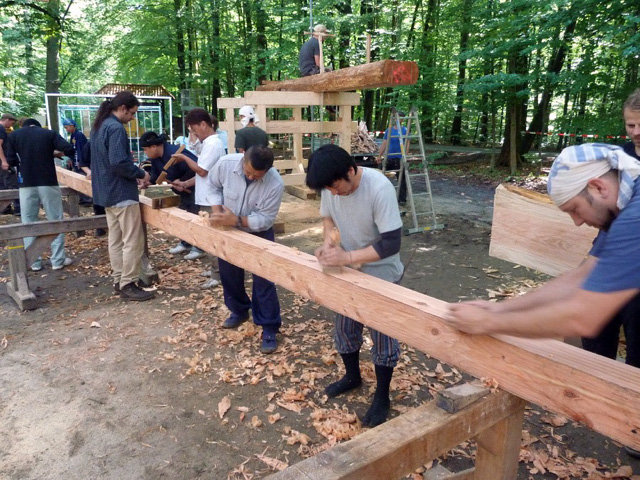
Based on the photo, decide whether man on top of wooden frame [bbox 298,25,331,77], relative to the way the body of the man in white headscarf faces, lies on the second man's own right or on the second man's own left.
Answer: on the second man's own right

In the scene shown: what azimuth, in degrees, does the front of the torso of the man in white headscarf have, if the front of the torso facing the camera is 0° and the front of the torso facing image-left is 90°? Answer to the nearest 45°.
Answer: approximately 90°

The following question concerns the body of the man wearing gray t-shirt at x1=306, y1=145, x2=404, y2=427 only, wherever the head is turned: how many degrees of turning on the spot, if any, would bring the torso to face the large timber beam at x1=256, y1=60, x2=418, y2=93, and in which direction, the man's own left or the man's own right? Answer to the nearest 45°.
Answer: approximately 135° to the man's own right

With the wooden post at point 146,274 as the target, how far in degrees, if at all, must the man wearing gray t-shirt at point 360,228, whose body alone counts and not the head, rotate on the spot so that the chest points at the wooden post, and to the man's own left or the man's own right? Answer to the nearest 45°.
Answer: approximately 90° to the man's own right

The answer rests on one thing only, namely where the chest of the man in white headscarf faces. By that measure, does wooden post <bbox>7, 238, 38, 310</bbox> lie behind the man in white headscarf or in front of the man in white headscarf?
in front

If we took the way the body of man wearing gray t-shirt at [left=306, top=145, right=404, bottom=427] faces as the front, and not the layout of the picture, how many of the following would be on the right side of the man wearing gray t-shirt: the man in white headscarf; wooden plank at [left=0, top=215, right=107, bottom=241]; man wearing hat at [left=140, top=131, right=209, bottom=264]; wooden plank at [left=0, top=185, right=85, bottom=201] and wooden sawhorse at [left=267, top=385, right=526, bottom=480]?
3

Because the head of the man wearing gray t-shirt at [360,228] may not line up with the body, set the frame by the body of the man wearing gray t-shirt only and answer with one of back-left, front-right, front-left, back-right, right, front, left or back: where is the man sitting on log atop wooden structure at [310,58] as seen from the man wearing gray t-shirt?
back-right

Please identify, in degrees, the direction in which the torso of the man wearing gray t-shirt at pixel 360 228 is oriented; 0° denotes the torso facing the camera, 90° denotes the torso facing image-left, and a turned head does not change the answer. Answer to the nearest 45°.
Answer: approximately 45°

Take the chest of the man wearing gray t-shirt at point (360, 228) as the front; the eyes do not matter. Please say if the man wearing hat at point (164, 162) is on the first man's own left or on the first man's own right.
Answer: on the first man's own right

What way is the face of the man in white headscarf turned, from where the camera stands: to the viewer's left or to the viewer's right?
to the viewer's left

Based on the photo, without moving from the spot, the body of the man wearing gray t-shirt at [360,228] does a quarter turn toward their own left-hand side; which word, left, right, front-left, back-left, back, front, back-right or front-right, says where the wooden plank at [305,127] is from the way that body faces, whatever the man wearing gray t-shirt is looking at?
back-left
